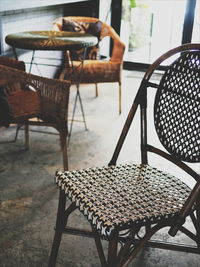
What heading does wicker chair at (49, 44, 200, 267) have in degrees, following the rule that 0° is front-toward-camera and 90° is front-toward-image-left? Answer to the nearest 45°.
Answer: approximately 45°

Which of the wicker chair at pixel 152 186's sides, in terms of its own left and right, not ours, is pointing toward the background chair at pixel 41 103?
right

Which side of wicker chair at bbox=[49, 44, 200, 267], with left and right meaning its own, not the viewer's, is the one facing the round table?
right

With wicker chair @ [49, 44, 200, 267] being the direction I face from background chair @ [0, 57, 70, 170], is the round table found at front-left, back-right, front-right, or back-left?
back-left

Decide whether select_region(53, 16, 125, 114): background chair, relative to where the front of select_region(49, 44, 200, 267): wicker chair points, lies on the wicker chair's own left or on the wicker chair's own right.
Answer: on the wicker chair's own right
